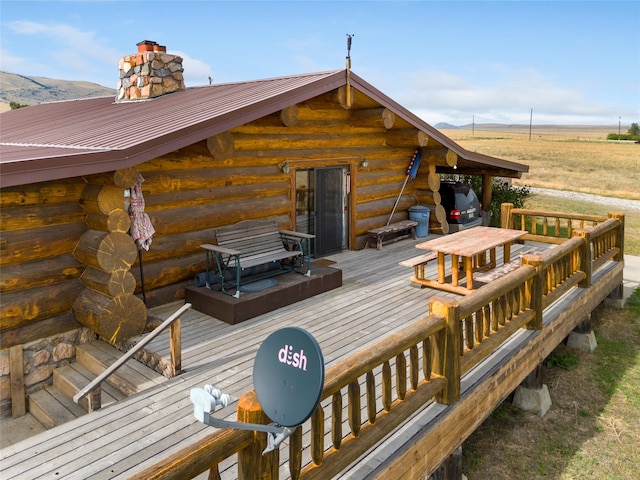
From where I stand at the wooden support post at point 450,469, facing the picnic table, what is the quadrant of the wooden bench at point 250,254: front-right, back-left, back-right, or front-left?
front-left

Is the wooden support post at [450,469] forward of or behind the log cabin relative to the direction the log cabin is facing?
forward

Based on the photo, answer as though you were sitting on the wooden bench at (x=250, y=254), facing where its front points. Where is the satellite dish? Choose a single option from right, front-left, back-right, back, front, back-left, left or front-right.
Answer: front-right

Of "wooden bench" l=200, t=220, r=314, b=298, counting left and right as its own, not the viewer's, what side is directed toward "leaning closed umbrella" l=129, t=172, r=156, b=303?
right

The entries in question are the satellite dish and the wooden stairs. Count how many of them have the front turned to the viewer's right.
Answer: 0

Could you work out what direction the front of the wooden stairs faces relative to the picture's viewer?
facing the viewer and to the left of the viewer

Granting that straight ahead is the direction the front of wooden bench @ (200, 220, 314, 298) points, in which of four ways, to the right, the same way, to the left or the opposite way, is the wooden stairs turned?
to the right

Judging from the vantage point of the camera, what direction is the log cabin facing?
facing the viewer and to the right of the viewer

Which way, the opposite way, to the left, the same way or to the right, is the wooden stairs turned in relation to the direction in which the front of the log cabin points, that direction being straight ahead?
to the right

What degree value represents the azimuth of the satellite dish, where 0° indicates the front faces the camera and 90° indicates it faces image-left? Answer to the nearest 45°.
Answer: approximately 45°

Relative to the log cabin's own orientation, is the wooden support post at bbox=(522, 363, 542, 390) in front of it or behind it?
in front

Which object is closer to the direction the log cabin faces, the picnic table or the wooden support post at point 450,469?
the wooden support post

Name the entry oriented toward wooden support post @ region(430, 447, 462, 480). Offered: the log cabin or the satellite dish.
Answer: the log cabin
